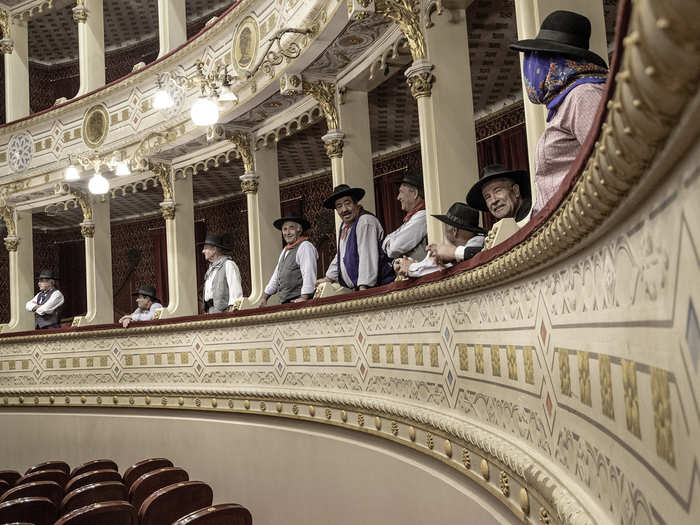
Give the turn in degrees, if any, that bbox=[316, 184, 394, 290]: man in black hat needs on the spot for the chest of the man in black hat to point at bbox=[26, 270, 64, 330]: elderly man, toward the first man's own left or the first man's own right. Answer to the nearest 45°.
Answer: approximately 90° to the first man's own right

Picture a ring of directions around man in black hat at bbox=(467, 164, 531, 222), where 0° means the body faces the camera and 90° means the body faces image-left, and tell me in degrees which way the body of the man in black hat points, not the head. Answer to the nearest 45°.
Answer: approximately 45°

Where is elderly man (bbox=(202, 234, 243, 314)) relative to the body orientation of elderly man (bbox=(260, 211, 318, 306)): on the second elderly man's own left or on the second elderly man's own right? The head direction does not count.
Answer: on the second elderly man's own right

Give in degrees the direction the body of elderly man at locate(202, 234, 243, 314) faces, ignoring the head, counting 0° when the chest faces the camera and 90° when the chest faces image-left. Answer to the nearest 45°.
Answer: approximately 45°

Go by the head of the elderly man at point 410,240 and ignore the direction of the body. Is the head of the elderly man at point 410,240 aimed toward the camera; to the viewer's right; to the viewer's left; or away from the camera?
to the viewer's left
